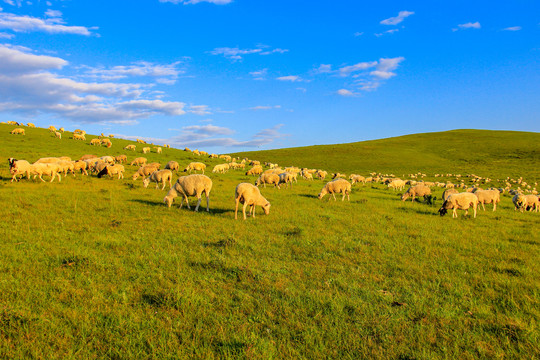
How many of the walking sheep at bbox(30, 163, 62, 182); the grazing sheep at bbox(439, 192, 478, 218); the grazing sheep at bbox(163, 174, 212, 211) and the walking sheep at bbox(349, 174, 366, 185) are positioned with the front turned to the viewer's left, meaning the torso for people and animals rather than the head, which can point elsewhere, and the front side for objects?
4

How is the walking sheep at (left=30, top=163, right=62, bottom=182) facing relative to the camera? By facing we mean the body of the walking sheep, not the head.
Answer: to the viewer's left

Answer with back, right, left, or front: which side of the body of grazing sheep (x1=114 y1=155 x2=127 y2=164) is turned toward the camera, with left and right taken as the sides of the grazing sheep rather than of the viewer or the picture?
left

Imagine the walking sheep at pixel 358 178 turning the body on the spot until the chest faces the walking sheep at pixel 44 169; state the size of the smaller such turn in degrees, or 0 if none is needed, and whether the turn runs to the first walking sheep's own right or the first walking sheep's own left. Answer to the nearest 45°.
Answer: approximately 45° to the first walking sheep's own left

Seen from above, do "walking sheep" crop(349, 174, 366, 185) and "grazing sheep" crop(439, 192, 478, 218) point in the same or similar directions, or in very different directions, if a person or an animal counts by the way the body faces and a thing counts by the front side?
same or similar directions

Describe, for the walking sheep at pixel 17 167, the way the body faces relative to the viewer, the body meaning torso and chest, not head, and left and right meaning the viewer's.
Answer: facing the viewer and to the left of the viewer

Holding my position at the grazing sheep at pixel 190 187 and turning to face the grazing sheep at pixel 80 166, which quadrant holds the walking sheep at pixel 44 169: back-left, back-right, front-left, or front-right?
front-left

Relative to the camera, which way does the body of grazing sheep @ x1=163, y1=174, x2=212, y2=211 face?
to the viewer's left

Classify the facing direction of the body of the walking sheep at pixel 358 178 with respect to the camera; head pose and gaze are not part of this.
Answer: to the viewer's left
